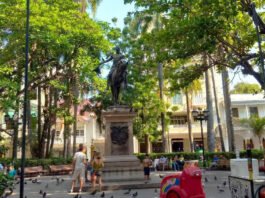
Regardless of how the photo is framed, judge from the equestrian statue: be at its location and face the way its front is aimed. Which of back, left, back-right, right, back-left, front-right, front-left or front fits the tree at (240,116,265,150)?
back-left

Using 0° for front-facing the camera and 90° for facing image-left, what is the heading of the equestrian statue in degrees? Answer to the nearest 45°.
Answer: approximately 0°
